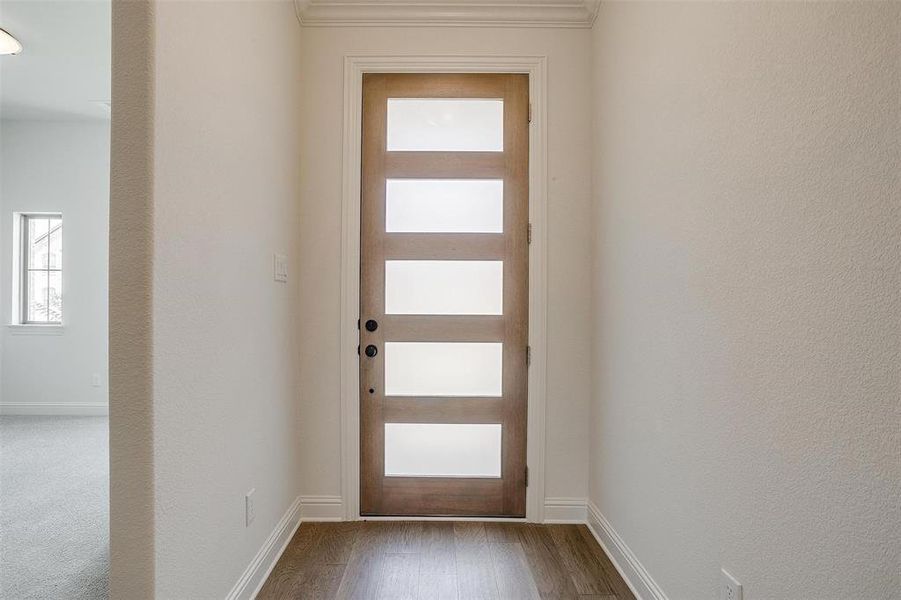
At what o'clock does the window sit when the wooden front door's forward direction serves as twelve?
The window is roughly at 4 o'clock from the wooden front door.

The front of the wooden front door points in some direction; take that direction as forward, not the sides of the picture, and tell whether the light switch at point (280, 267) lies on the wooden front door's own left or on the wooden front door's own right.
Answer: on the wooden front door's own right

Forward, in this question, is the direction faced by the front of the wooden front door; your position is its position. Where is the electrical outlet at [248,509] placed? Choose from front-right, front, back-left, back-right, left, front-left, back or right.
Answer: front-right

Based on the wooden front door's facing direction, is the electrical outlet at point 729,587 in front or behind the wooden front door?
in front

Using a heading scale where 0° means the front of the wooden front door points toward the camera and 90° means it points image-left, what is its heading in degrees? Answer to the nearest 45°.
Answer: approximately 0°

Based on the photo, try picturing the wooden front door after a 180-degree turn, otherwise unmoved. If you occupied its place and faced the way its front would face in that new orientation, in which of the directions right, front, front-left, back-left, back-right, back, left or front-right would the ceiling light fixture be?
left
